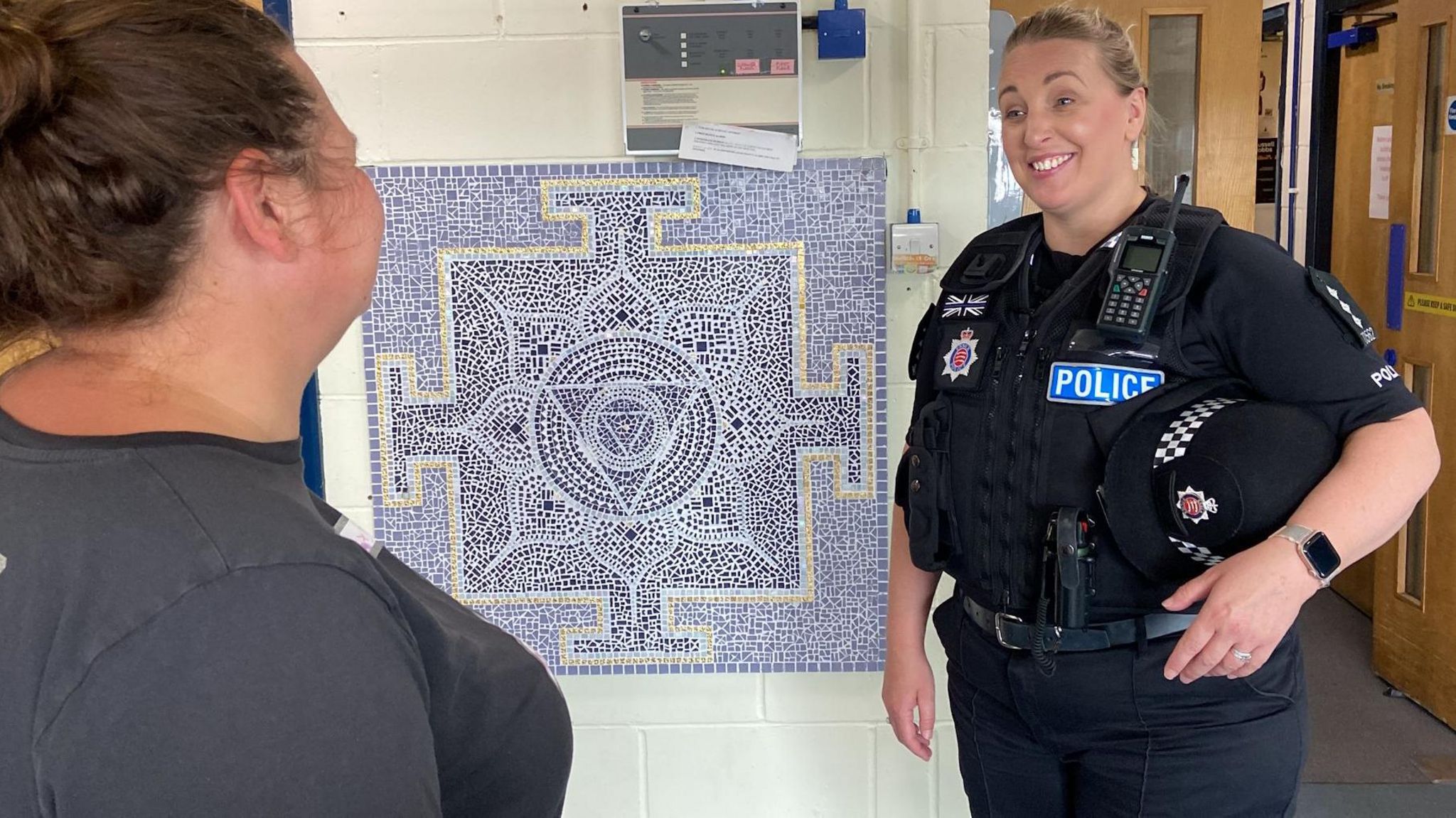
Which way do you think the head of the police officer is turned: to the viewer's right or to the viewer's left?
to the viewer's left

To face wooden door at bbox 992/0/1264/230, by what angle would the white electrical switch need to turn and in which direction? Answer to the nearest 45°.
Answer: approximately 135° to its left

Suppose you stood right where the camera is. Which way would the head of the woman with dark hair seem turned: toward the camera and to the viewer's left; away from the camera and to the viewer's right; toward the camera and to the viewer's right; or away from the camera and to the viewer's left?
away from the camera and to the viewer's right

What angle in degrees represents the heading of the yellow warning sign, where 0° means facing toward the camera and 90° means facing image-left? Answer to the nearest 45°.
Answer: approximately 45°

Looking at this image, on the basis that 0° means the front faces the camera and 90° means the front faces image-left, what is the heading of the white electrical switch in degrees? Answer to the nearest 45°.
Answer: approximately 0°

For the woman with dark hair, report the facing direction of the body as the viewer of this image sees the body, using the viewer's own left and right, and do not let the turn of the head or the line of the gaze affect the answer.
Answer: facing away from the viewer and to the right of the viewer

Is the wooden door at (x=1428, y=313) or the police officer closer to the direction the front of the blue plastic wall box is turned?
the police officer

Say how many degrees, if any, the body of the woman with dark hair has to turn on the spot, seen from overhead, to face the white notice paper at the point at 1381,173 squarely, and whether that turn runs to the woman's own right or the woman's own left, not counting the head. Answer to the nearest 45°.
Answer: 0° — they already face it

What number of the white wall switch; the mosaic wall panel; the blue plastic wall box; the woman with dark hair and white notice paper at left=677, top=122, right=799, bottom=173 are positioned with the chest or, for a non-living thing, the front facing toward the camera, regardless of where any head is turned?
4

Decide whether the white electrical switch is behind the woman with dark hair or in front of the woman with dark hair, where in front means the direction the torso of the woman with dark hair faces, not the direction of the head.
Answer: in front
